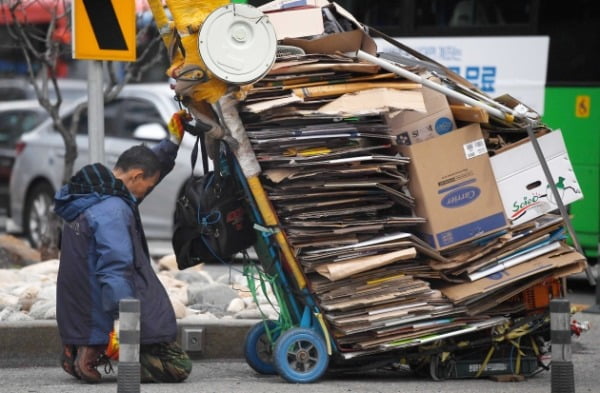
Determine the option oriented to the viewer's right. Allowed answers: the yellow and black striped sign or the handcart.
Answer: the handcart

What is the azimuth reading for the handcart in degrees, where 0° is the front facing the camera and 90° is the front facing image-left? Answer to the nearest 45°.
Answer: approximately 270°

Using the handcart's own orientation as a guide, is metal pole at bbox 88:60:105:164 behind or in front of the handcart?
behind

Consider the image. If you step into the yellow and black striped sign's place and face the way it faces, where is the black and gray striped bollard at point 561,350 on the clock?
The black and gray striped bollard is roughly at 10 o'clock from the yellow and black striped sign.

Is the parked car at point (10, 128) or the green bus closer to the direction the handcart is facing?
the green bus

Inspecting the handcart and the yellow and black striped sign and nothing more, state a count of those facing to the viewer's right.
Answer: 1

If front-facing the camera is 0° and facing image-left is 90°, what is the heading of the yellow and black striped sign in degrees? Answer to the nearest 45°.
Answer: approximately 0°

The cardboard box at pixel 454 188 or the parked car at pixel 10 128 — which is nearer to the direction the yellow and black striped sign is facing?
the cardboard box

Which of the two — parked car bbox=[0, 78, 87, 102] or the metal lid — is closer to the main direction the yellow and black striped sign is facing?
the metal lid

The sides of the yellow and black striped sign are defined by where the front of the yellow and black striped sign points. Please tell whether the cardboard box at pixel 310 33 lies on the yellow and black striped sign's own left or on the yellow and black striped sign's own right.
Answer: on the yellow and black striped sign's own left

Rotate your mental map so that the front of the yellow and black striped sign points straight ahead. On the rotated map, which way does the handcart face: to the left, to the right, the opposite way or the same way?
to the left
